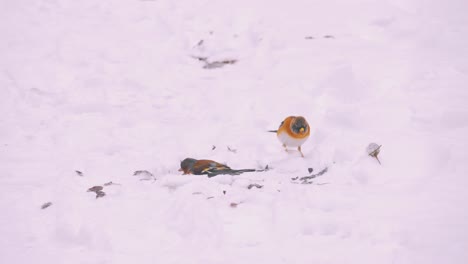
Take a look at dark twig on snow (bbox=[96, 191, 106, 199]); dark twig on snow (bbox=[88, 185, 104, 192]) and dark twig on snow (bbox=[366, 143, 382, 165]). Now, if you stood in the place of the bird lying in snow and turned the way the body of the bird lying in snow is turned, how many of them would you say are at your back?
1

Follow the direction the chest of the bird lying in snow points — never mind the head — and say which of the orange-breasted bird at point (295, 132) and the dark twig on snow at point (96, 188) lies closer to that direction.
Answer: the dark twig on snow

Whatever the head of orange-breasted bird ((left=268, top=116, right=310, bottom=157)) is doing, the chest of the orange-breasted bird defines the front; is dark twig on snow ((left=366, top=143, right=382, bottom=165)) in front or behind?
in front

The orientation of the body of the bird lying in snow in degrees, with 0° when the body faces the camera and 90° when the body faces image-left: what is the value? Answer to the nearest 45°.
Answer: approximately 90°

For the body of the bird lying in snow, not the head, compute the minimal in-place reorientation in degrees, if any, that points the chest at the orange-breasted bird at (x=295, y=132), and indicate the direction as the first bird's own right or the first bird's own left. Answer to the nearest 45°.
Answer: approximately 180°

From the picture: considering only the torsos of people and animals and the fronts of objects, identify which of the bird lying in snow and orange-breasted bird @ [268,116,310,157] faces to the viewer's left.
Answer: the bird lying in snow

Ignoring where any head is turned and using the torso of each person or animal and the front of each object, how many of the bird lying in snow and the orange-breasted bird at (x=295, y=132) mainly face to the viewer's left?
1

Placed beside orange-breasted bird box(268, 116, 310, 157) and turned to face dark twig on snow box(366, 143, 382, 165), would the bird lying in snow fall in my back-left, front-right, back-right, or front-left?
back-right

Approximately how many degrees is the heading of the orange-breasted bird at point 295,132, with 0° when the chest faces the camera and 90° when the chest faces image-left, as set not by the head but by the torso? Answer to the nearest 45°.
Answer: approximately 315°

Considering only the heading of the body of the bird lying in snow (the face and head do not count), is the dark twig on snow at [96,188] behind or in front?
in front

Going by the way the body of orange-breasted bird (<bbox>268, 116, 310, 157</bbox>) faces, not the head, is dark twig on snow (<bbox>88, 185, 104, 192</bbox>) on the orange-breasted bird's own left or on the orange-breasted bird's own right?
on the orange-breasted bird's own right
